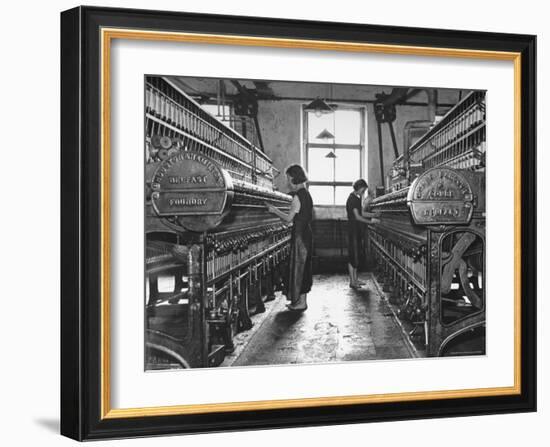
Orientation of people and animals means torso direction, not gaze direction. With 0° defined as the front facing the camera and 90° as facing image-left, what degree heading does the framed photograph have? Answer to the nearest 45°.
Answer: approximately 315°
